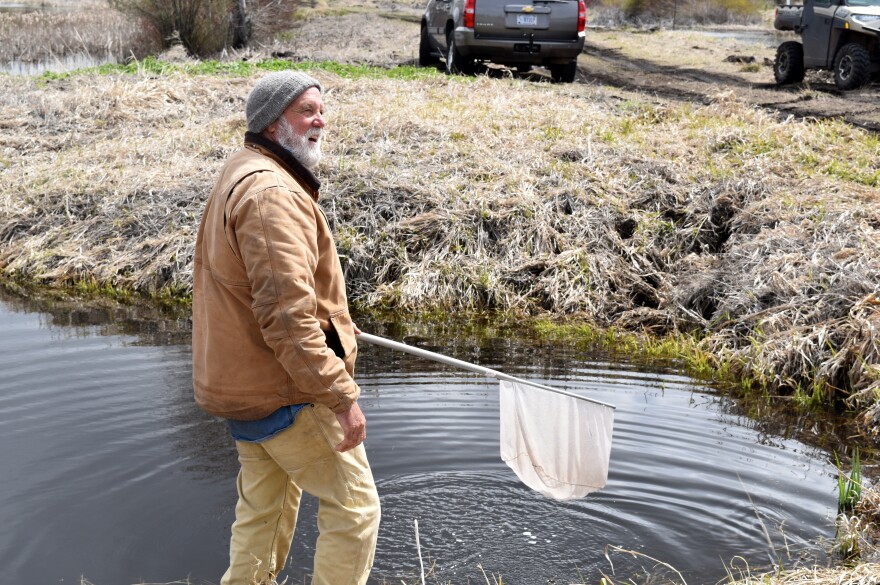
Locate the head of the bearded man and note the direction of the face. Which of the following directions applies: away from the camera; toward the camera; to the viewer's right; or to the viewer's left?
to the viewer's right

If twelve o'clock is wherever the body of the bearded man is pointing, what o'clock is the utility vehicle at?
The utility vehicle is roughly at 10 o'clock from the bearded man.

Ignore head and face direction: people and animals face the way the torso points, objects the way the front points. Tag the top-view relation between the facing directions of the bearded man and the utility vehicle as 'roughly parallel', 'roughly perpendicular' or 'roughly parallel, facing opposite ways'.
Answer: roughly perpendicular

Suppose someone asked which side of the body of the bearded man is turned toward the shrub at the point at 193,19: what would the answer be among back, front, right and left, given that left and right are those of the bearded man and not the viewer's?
left

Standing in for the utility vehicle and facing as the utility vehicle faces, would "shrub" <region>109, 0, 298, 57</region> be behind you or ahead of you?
behind

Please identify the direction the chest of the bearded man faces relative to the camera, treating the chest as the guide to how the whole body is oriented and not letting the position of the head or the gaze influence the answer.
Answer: to the viewer's right
